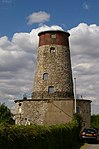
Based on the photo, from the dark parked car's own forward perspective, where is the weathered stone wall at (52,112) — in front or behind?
in front
